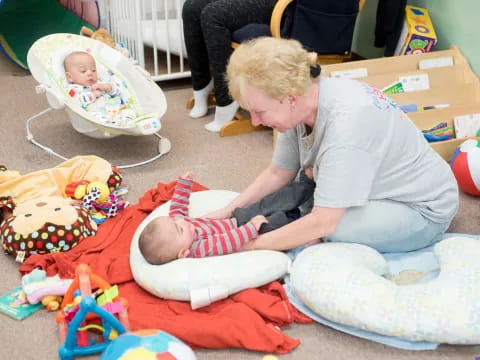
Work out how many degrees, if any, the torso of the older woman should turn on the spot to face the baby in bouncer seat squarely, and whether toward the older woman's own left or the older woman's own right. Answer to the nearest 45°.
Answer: approximately 45° to the older woman's own right

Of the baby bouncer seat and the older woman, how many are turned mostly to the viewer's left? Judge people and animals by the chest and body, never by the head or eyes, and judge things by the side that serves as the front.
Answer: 1

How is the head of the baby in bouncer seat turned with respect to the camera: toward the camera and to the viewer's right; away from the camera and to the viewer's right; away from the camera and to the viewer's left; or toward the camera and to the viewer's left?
toward the camera and to the viewer's right

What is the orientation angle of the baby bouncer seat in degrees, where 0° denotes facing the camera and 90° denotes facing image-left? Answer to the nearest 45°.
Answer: approximately 315°

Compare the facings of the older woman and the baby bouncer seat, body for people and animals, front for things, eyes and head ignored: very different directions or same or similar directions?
very different directions

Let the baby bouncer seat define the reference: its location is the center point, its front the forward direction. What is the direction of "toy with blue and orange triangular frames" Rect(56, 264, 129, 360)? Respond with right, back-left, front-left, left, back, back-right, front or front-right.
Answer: front-right

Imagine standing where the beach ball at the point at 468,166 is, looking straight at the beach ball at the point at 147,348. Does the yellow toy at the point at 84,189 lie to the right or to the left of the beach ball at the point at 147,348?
right

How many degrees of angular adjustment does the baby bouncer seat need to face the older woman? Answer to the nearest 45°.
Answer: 0° — it already faces them

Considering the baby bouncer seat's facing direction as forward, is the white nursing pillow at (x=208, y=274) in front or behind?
in front

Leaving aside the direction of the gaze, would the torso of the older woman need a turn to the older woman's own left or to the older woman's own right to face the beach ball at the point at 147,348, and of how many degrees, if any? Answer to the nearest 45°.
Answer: approximately 45° to the older woman's own left

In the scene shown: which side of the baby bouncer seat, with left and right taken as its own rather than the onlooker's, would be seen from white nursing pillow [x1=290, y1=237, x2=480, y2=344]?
front

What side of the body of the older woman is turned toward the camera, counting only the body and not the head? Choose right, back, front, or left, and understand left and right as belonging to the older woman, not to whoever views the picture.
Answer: left
